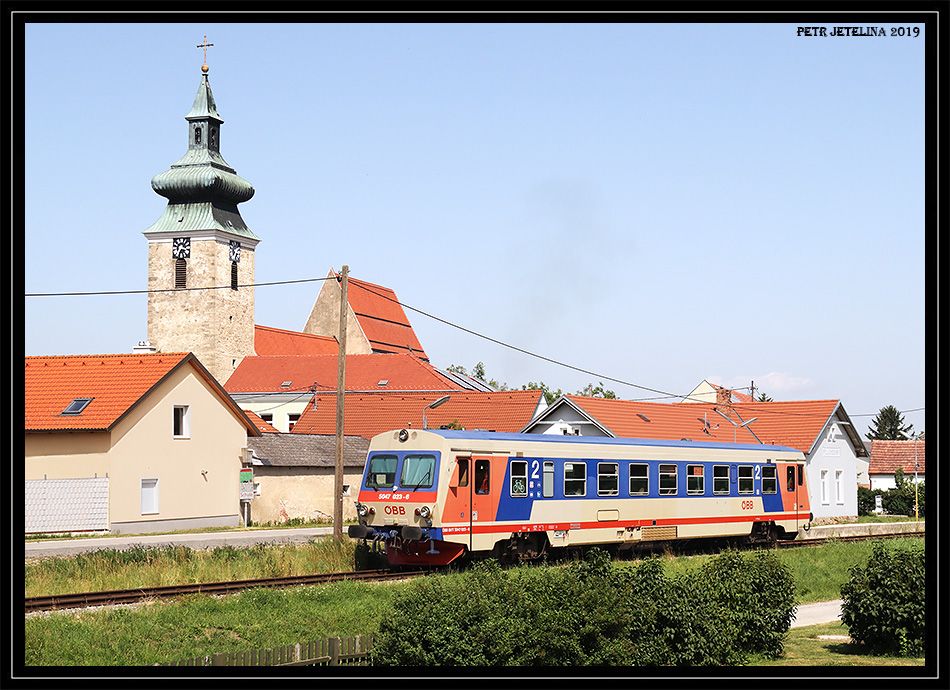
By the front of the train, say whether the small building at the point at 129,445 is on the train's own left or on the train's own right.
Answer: on the train's own right

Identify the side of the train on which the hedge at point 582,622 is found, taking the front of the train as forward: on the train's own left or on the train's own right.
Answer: on the train's own left

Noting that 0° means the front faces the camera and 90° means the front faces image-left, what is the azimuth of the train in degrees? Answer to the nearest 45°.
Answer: approximately 45°

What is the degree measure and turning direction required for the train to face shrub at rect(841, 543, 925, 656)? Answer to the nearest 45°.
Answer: approximately 90° to its left

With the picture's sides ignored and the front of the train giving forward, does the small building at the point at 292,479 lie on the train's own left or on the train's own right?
on the train's own right
